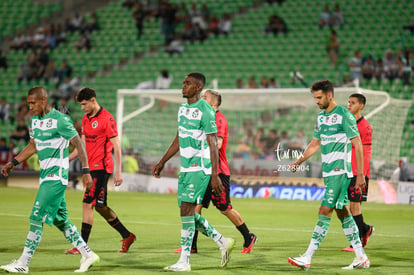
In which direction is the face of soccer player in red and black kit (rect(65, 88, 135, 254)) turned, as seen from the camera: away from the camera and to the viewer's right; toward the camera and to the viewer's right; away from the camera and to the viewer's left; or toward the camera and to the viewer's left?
toward the camera and to the viewer's left

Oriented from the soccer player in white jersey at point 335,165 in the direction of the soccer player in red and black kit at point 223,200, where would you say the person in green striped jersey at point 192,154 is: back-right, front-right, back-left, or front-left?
front-left

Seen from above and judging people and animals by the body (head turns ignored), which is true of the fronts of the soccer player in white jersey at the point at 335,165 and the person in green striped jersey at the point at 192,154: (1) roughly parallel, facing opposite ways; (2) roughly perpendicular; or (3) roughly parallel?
roughly parallel

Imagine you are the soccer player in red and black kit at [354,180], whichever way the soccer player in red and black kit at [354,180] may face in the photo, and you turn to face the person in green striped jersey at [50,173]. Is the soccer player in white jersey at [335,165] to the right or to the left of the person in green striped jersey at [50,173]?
left

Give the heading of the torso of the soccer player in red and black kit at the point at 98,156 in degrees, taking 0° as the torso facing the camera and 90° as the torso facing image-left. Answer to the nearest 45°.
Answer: approximately 45°

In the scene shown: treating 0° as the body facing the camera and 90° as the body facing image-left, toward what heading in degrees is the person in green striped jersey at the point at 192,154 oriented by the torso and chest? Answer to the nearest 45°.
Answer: approximately 45°

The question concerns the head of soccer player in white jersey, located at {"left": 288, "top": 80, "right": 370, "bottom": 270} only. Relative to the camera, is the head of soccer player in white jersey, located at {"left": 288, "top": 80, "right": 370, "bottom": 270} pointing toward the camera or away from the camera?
toward the camera

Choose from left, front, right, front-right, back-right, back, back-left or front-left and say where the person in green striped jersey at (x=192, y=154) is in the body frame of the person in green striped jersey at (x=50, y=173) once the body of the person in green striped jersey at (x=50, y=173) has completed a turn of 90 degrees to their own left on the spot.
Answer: front-left

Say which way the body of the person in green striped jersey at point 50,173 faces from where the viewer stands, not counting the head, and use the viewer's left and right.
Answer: facing the viewer and to the left of the viewer

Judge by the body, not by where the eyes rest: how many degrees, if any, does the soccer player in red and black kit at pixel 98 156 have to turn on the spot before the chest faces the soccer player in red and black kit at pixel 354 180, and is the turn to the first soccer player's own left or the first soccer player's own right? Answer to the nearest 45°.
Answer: approximately 135° to the first soccer player's own left

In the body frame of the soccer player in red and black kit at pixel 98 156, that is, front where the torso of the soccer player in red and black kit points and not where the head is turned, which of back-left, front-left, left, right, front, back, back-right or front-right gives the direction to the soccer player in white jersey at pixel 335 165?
left

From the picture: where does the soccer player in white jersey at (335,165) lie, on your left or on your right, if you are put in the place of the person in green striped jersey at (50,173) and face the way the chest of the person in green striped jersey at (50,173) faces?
on your left

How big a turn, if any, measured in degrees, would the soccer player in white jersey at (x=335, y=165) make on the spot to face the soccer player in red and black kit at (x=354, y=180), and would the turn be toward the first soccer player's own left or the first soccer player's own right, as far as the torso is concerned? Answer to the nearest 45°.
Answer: approximately 135° to the first soccer player's own right
